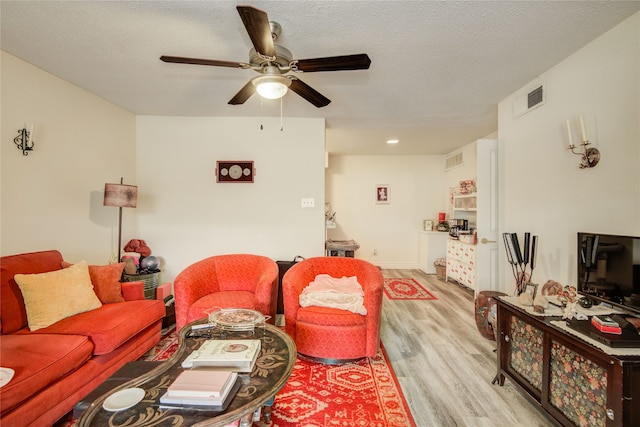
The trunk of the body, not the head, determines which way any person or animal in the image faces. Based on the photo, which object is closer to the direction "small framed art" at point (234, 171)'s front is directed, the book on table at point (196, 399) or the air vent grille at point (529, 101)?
the book on table

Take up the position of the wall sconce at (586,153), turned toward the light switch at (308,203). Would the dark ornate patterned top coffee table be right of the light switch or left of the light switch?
left

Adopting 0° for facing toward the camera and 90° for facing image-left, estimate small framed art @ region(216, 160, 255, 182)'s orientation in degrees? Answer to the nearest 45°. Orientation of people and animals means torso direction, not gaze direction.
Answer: approximately 0°

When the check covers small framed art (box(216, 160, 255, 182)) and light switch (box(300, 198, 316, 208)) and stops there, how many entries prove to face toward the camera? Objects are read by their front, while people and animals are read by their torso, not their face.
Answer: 2

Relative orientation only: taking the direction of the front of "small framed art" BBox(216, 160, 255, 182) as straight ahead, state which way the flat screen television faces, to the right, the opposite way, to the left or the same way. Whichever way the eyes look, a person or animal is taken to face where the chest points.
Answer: to the right

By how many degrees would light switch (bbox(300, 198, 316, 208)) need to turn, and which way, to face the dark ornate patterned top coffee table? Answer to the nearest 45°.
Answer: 0° — it already faces it

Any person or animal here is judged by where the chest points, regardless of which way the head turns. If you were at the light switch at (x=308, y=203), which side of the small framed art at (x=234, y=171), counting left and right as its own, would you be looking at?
left

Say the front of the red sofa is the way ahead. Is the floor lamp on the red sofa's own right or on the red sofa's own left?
on the red sofa's own left

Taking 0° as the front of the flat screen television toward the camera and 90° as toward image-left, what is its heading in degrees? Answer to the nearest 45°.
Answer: approximately 45°

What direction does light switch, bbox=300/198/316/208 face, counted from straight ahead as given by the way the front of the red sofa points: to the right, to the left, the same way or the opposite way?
to the right

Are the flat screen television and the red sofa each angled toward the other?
yes

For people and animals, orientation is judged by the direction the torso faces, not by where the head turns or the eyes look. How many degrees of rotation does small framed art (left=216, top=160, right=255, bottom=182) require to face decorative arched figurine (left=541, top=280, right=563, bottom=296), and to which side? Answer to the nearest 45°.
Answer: approximately 45° to its left
